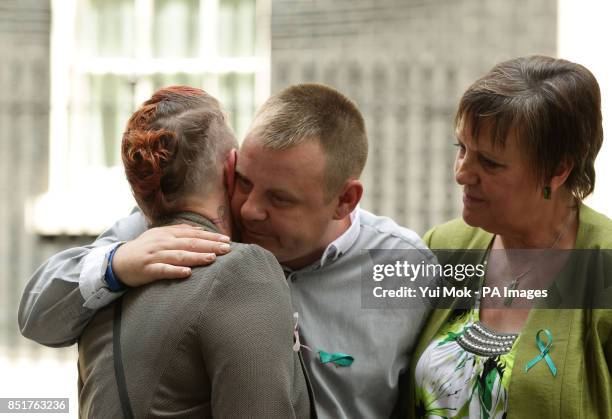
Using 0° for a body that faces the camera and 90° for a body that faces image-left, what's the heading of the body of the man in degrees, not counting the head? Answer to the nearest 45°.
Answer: approximately 45°

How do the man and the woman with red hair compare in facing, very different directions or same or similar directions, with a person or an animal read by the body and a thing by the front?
very different directions

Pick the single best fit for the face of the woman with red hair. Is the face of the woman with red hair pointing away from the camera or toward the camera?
away from the camera

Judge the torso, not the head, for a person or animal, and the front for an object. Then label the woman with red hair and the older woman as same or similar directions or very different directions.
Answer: very different directions

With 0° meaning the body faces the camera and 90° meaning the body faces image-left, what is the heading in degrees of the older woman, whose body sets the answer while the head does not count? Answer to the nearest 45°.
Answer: approximately 45°

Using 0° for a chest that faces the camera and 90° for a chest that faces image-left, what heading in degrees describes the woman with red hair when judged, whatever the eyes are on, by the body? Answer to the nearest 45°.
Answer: approximately 225°
